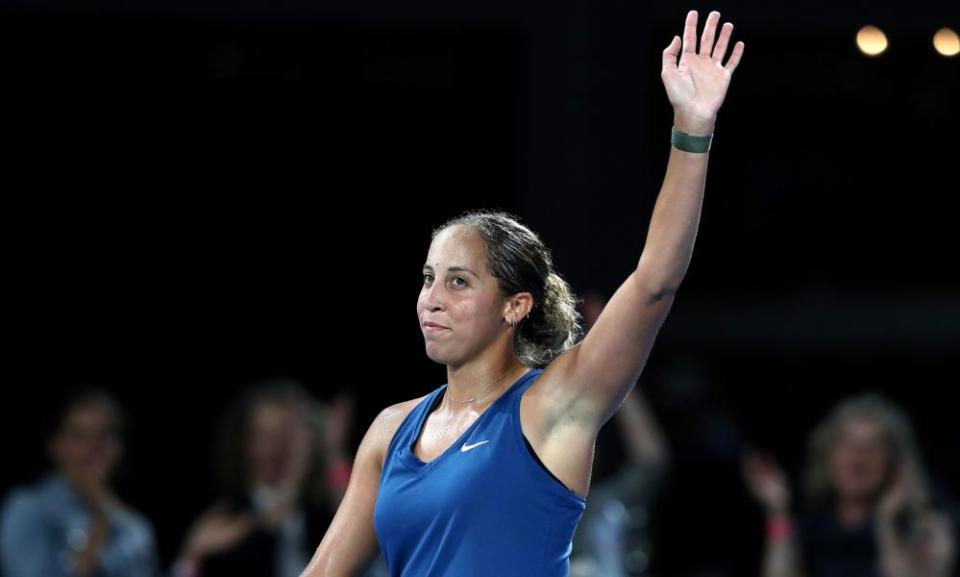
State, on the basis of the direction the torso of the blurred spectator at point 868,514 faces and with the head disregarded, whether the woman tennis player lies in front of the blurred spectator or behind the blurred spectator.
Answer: in front

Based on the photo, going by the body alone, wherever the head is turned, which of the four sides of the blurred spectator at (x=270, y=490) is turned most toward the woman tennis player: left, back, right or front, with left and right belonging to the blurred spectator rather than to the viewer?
front

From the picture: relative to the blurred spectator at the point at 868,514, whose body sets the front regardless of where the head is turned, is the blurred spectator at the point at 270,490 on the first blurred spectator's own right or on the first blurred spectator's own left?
on the first blurred spectator's own right

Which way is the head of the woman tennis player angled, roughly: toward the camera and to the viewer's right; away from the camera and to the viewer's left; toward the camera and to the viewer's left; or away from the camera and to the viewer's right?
toward the camera and to the viewer's left

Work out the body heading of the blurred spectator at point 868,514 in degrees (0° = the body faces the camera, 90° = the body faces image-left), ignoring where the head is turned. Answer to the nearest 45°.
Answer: approximately 0°
